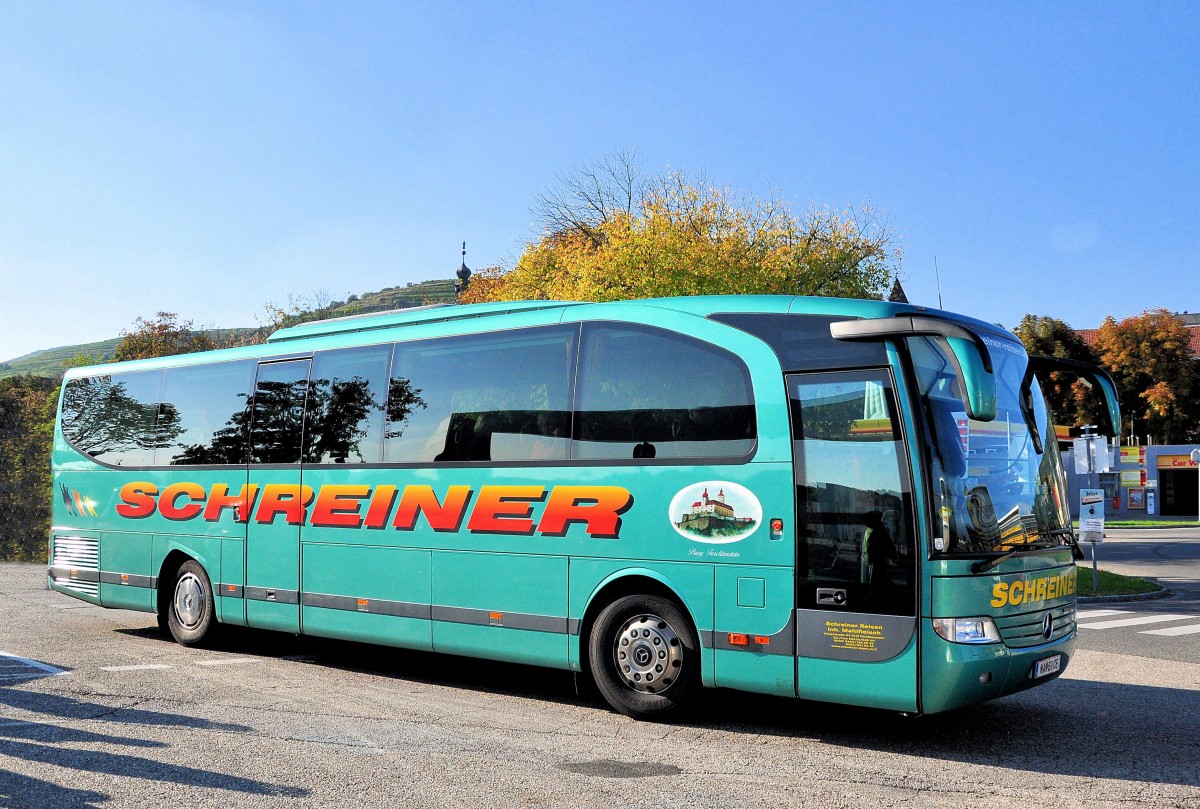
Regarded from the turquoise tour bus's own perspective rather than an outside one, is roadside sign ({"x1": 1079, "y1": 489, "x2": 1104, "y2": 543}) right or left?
on its left

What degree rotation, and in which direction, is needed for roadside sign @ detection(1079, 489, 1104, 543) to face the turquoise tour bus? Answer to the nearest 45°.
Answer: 0° — it already faces it

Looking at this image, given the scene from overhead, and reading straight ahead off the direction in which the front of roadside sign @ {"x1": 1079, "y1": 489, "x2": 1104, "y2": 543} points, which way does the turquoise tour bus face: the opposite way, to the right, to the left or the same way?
to the left

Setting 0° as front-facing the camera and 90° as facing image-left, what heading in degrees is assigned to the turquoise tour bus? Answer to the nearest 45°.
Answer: approximately 315°

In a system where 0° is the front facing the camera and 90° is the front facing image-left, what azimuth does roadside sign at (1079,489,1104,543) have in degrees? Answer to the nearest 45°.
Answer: approximately 0°
